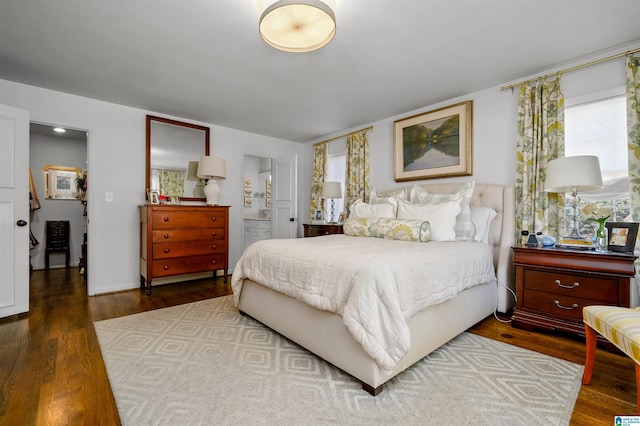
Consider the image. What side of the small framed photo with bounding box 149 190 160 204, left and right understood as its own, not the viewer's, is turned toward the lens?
front

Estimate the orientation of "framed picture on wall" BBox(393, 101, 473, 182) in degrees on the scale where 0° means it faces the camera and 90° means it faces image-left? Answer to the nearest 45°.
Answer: approximately 45°

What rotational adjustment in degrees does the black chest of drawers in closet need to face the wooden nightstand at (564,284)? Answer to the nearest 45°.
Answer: approximately 45° to its left

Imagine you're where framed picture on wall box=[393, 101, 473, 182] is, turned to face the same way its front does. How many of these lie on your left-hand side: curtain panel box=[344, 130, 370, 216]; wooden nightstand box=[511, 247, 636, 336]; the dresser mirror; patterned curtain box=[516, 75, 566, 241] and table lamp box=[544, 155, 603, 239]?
3

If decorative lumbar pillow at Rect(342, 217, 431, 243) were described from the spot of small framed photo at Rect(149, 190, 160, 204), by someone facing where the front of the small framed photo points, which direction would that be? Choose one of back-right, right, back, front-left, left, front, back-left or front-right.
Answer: front-left

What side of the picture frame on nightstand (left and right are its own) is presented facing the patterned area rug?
front

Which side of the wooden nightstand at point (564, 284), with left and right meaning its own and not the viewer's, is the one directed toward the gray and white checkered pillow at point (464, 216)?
right

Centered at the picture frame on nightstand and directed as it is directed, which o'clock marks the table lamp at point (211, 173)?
The table lamp is roughly at 1 o'clock from the picture frame on nightstand.

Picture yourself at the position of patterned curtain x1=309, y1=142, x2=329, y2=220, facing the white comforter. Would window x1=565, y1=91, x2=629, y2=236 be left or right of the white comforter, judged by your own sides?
left

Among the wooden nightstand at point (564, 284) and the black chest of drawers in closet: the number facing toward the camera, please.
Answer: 2

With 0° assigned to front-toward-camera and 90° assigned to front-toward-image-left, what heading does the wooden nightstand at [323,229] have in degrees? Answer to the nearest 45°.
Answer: approximately 45°

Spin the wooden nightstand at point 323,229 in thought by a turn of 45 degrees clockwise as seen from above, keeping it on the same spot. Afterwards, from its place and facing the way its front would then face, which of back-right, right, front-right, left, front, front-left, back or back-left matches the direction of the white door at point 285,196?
front-right

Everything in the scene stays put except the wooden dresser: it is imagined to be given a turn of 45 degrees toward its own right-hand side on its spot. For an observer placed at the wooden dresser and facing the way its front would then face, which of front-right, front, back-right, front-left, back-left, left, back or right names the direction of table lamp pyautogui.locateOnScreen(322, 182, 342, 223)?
left

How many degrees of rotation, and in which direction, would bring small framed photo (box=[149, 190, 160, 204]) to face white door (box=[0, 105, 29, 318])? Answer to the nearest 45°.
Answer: approximately 45° to its right

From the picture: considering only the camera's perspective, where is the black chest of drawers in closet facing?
facing the viewer

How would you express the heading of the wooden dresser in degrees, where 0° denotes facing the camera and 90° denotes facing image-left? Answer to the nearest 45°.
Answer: approximately 315°

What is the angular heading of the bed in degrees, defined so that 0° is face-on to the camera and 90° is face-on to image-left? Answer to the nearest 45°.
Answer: approximately 45°
